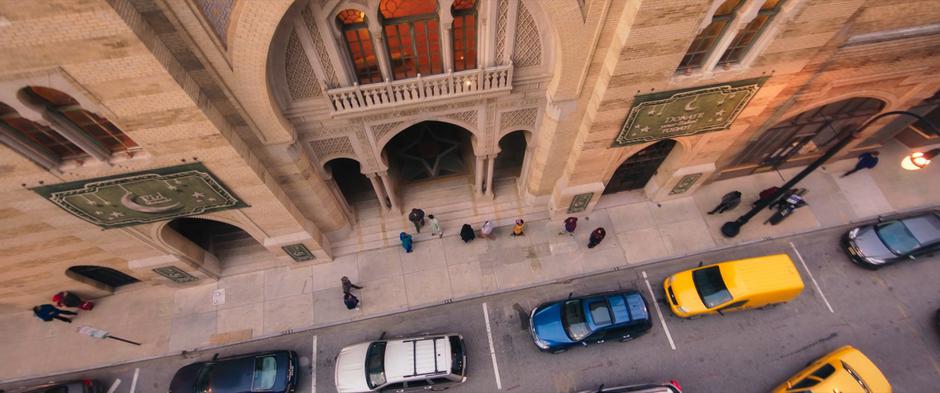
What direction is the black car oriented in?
to the viewer's left

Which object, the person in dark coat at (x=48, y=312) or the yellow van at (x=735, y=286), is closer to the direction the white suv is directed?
the person in dark coat

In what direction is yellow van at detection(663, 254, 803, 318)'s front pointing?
to the viewer's left

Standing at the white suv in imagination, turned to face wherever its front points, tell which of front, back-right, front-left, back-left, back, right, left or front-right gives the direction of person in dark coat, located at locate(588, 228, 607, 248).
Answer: back

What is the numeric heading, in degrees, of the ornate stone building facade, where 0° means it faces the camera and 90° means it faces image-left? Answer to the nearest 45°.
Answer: approximately 0°

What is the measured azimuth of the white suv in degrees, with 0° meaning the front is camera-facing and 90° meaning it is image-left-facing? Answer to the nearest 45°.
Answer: approximately 90°

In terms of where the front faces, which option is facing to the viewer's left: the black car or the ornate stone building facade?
the black car

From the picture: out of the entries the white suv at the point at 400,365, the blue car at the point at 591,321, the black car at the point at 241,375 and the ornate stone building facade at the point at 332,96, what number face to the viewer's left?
3

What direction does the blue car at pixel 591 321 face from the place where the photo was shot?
facing to the left of the viewer
